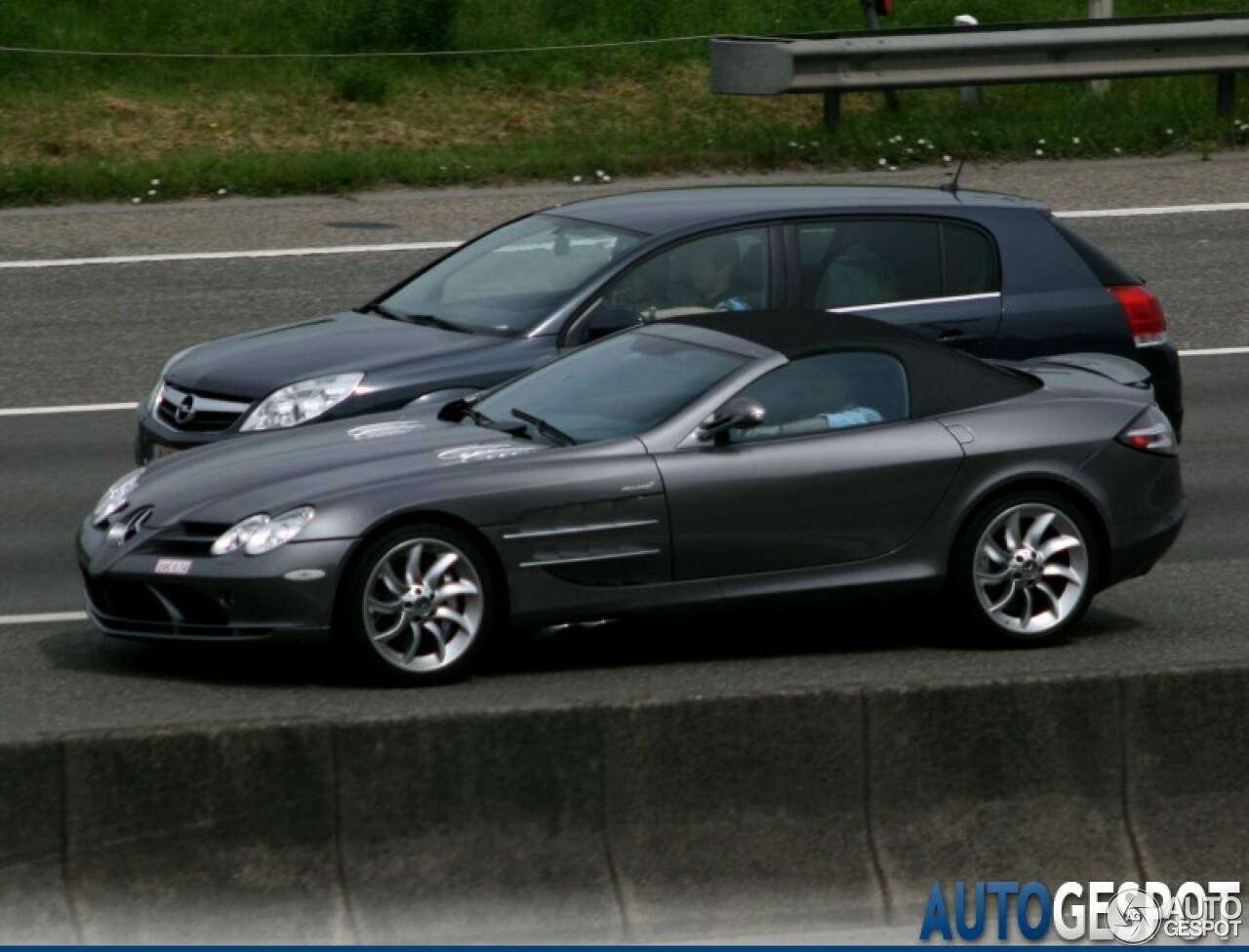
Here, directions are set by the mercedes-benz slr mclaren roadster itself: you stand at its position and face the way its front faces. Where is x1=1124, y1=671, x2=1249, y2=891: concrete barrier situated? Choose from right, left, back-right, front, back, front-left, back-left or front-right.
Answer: left

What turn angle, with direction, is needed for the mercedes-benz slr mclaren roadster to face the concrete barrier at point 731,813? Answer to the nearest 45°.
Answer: approximately 45° to its left

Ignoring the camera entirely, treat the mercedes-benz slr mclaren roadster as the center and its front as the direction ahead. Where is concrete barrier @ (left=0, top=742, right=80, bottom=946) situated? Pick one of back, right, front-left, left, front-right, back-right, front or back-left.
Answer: front

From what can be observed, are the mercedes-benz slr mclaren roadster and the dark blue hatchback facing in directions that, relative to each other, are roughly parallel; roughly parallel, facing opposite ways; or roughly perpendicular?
roughly parallel

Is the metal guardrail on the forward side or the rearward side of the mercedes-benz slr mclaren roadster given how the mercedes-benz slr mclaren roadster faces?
on the rearward side

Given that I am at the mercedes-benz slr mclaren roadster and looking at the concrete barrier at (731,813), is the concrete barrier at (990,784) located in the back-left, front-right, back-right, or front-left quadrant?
front-left

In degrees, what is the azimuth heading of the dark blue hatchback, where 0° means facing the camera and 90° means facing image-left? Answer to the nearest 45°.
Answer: approximately 45°

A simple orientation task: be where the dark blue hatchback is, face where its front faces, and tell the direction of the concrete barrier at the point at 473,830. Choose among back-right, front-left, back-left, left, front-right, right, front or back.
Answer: front-left

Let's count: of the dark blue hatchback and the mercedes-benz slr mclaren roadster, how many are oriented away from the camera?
0

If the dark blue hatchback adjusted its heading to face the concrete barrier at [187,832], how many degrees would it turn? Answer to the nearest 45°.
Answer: approximately 45° to its left

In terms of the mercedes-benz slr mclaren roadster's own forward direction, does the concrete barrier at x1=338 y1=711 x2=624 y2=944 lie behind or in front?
in front
